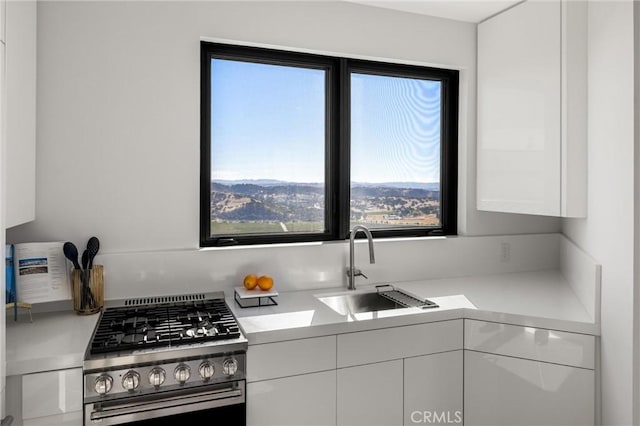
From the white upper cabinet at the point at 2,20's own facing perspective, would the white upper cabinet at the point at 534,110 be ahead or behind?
ahead

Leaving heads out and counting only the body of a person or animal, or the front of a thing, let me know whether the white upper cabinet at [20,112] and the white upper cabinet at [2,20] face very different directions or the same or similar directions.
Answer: same or similar directions

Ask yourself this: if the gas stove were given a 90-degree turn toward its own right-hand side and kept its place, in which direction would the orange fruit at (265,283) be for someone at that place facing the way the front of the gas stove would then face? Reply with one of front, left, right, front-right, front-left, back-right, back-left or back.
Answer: back-right

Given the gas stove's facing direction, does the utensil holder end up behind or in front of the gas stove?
behind

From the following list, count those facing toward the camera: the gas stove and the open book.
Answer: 2

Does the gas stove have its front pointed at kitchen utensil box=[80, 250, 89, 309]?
no

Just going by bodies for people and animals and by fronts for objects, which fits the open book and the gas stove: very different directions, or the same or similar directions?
same or similar directions

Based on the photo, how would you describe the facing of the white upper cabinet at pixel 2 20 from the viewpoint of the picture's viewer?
facing the viewer and to the right of the viewer

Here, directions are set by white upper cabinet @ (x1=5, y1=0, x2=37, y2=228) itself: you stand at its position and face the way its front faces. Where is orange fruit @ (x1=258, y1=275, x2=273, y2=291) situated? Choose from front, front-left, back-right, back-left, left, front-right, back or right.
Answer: front-left

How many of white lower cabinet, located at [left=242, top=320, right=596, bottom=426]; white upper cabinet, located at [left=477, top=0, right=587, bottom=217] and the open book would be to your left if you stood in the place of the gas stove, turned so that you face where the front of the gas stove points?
2

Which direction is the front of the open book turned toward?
toward the camera

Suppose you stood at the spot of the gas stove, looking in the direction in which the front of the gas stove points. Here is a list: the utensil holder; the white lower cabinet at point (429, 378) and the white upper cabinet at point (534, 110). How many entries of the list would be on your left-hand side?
2

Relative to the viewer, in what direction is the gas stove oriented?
toward the camera

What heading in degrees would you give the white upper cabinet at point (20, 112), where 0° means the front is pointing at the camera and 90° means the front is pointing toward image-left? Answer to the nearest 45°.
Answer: approximately 315°
